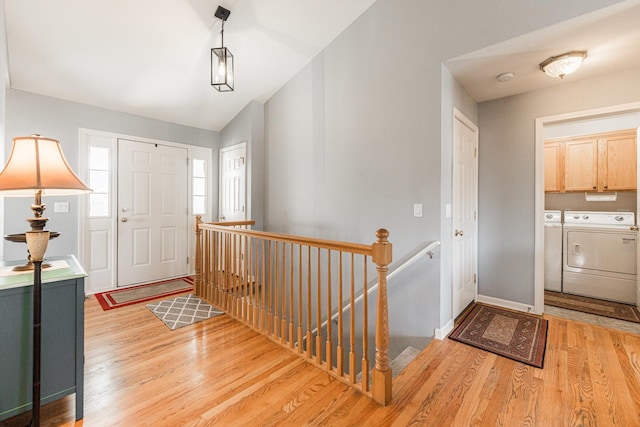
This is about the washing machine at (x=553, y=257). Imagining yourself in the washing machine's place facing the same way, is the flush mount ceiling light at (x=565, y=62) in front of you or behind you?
in front

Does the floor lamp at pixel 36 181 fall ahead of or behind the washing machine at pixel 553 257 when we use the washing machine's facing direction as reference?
ahead

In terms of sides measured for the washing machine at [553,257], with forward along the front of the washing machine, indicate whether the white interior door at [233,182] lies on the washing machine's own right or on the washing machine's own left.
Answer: on the washing machine's own right

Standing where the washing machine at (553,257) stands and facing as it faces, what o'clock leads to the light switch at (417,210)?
The light switch is roughly at 1 o'clock from the washing machine.

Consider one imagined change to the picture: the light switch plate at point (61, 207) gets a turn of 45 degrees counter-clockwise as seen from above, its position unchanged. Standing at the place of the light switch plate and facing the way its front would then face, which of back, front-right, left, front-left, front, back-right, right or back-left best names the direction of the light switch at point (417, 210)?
front

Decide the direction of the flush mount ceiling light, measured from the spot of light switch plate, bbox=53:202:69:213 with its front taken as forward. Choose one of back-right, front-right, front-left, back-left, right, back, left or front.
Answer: front-left

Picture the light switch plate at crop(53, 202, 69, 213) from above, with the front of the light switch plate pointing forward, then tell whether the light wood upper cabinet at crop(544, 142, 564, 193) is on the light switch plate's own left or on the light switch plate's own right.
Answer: on the light switch plate's own left

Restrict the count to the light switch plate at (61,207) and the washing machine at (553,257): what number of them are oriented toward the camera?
2

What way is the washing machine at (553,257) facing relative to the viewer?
toward the camera

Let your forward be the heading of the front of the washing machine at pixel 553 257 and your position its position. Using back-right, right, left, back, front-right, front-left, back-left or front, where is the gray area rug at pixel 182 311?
front-right

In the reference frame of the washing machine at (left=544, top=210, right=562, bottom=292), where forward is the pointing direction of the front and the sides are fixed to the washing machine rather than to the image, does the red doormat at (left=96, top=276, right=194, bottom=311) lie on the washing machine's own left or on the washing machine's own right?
on the washing machine's own right

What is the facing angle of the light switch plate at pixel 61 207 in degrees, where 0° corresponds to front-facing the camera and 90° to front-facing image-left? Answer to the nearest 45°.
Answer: approximately 0°

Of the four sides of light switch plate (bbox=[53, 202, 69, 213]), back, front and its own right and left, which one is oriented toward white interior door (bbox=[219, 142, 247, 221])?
left
